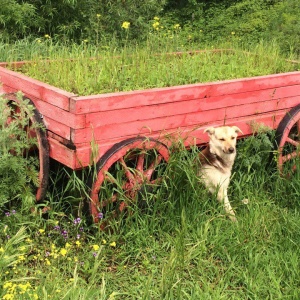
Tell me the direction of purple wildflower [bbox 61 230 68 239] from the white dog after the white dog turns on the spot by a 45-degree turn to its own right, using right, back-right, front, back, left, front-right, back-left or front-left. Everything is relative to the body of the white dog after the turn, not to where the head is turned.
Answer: front-right

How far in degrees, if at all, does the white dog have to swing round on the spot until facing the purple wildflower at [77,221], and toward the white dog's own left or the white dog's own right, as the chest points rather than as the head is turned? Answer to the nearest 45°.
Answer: approximately 90° to the white dog's own right

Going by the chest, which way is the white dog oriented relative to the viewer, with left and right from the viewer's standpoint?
facing the viewer and to the right of the viewer

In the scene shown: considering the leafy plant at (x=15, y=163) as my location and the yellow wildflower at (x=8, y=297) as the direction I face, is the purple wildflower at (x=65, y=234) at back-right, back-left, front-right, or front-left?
front-left

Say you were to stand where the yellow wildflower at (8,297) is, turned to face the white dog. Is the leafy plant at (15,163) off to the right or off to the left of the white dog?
left

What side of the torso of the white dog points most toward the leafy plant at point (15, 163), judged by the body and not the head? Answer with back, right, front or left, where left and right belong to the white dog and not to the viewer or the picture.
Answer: right

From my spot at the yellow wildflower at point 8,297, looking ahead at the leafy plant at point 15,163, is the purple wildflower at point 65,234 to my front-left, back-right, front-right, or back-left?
front-right

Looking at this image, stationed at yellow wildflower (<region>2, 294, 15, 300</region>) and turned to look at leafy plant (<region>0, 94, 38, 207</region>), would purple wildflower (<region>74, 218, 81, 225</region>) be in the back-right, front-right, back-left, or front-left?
front-right
